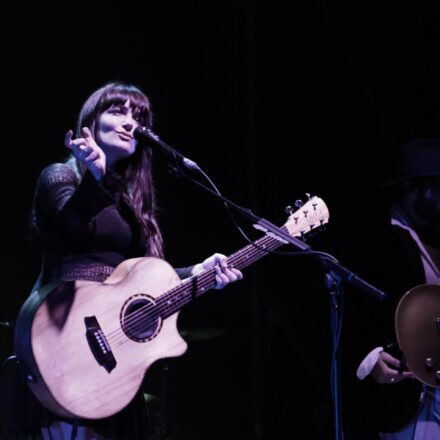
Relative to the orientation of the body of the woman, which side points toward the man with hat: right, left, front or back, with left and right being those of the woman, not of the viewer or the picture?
left

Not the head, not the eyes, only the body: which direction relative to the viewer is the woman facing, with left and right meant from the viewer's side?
facing the viewer and to the right of the viewer

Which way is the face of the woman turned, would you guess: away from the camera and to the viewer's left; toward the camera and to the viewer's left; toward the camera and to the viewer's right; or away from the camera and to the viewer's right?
toward the camera and to the viewer's right

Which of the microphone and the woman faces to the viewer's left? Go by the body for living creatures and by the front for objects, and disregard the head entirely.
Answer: the microphone

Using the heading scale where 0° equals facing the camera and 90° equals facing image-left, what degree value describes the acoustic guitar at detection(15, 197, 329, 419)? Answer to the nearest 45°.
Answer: approximately 315°

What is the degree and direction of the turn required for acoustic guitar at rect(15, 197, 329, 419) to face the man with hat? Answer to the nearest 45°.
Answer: approximately 90° to its left

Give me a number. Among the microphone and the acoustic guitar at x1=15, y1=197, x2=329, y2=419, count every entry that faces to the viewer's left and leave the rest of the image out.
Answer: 1

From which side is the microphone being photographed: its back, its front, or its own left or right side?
left

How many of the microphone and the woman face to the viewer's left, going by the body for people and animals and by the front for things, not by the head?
1
